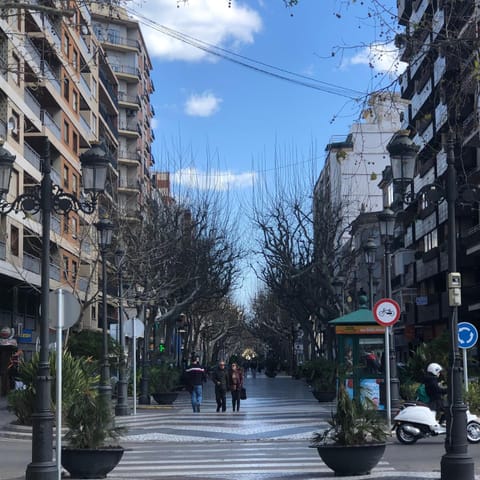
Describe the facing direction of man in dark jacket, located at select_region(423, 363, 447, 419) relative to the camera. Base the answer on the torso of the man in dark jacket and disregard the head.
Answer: to the viewer's right

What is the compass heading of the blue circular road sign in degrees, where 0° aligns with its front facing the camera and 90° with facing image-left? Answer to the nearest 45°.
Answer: approximately 0°

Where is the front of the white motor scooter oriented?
to the viewer's right

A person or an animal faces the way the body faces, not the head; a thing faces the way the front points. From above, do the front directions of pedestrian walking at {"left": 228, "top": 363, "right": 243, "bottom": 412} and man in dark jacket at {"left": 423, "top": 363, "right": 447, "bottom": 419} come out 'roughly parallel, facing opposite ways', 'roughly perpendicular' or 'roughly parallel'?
roughly perpendicular

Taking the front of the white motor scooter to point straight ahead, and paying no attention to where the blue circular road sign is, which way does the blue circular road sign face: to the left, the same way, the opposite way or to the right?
to the right

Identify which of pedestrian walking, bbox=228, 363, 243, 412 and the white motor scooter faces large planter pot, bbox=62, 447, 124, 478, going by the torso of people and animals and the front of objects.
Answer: the pedestrian walking

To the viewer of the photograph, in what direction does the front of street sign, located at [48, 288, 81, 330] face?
facing away from the viewer

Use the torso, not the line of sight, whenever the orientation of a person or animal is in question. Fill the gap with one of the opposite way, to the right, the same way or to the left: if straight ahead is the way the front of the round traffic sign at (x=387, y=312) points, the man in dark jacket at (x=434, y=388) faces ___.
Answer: to the left

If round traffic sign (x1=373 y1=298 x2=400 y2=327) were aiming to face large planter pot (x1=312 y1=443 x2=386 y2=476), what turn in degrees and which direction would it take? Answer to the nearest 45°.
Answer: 0° — it already faces it
